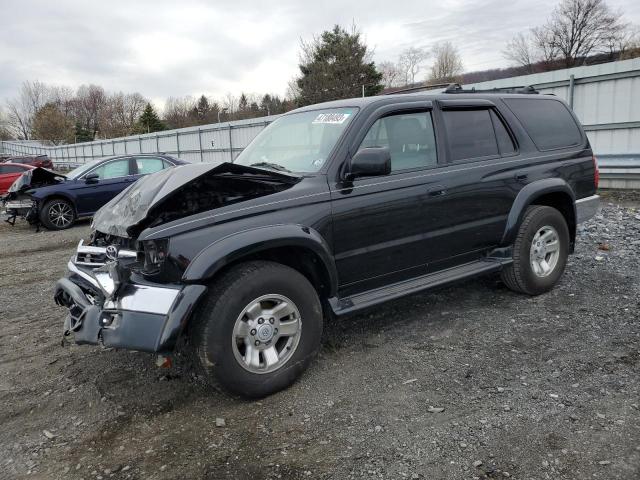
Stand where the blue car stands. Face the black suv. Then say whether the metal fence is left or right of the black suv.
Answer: left

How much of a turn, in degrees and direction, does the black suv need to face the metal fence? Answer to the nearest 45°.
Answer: approximately 180°

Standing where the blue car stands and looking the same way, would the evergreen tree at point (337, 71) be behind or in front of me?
behind

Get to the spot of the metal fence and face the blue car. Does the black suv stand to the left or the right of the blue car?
left

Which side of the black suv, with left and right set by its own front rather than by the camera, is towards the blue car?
right

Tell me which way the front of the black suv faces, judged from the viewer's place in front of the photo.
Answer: facing the viewer and to the left of the viewer

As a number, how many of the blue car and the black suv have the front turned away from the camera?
0

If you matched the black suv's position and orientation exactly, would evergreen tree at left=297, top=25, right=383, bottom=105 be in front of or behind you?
behind

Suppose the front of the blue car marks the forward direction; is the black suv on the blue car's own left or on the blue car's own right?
on the blue car's own left

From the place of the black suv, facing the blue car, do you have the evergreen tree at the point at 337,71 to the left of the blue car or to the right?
right

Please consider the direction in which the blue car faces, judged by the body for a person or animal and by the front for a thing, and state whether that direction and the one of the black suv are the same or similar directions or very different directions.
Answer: same or similar directions
